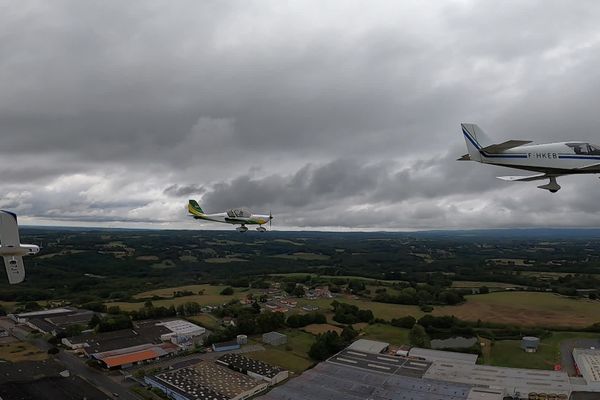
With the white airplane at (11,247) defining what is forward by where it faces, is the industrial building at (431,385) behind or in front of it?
in front

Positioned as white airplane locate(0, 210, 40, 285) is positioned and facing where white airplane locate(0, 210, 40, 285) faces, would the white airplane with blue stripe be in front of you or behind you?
in front

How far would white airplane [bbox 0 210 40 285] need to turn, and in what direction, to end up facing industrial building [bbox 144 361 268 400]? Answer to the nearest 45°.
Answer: approximately 45° to its left
